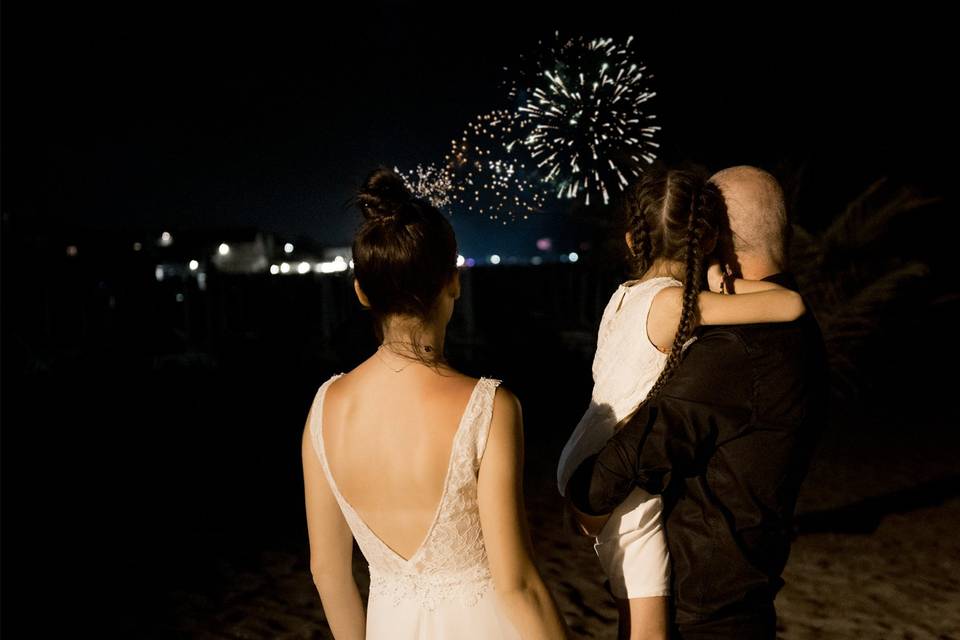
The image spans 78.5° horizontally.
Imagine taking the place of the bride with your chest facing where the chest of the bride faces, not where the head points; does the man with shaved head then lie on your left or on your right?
on your right

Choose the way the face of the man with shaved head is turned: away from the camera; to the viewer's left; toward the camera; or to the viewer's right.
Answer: away from the camera

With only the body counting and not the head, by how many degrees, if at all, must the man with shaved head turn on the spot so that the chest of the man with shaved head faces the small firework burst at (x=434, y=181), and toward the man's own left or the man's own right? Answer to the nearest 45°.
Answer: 0° — they already face it

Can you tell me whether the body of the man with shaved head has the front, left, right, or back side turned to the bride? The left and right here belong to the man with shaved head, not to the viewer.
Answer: left

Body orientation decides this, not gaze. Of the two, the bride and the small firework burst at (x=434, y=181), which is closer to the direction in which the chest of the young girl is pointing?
the small firework burst

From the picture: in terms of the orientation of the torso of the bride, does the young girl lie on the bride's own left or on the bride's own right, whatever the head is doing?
on the bride's own right

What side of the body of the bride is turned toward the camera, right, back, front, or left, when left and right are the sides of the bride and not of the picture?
back

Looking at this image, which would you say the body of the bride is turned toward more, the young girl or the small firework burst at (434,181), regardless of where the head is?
the small firework burst

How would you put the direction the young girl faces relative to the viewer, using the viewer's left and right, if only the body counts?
facing away from the viewer and to the right of the viewer

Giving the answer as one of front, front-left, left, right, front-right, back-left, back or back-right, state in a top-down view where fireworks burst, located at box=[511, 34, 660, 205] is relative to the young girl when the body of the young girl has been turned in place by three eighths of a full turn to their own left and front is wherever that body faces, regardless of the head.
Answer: right

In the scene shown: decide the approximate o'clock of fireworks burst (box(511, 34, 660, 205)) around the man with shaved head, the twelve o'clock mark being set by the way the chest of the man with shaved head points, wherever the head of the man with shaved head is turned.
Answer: The fireworks burst is roughly at 1 o'clock from the man with shaved head.

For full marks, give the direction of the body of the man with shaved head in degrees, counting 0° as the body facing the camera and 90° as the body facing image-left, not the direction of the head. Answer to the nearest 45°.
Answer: approximately 135°
